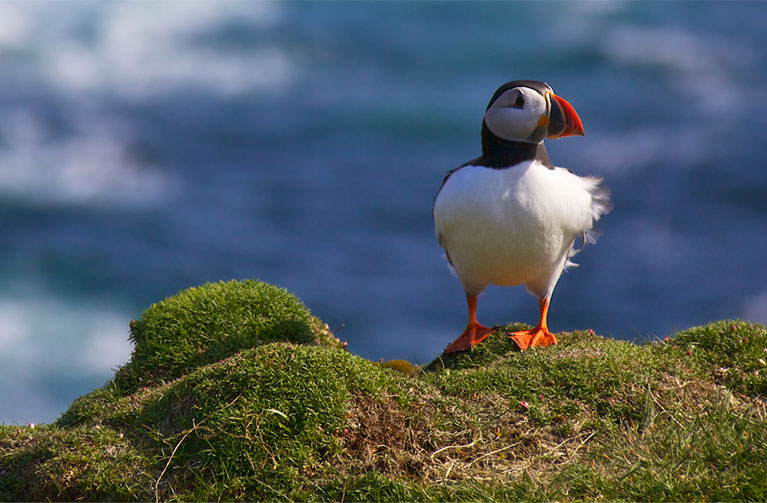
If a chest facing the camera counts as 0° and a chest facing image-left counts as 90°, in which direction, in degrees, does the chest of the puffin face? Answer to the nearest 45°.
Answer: approximately 0°
